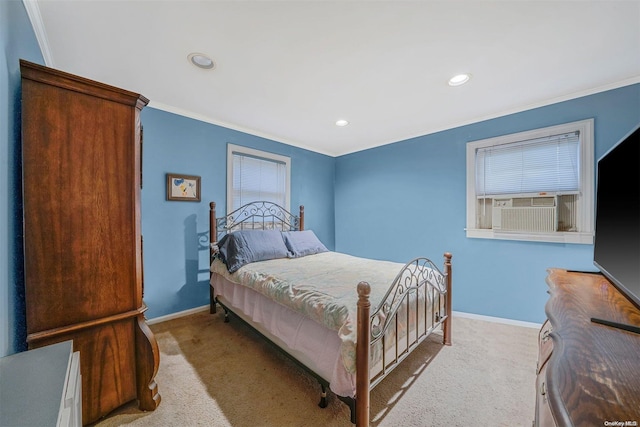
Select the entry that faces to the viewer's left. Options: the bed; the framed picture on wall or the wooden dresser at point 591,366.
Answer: the wooden dresser

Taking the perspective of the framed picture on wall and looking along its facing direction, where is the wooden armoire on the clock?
The wooden armoire is roughly at 2 o'clock from the framed picture on wall.

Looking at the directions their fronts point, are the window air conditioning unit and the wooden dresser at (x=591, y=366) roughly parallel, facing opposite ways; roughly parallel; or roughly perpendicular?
roughly perpendicular

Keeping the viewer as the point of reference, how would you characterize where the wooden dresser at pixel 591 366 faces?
facing to the left of the viewer

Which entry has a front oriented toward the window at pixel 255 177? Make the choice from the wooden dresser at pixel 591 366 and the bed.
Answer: the wooden dresser

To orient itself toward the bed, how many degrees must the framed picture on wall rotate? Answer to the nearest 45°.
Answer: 0° — it already faces it

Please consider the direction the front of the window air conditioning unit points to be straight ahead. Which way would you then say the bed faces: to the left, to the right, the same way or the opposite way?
to the left

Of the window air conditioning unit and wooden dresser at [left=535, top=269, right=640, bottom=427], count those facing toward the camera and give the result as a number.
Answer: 1

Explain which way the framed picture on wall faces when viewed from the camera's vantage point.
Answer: facing the viewer and to the right of the viewer

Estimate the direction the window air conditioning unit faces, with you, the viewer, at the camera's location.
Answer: facing the viewer

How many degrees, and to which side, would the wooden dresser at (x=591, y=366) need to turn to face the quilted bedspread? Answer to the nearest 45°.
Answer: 0° — it already faces it

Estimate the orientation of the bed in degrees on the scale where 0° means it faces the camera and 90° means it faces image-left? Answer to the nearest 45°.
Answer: approximately 315°

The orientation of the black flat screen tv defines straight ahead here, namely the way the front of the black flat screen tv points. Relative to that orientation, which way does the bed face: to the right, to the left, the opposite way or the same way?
the opposite way

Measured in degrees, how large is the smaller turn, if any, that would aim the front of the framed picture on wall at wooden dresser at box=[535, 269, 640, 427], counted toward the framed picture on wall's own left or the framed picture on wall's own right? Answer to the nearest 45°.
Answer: approximately 45° to the framed picture on wall's own right

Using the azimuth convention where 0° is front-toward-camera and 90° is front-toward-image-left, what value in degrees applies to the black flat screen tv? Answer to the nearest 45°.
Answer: approximately 90°
